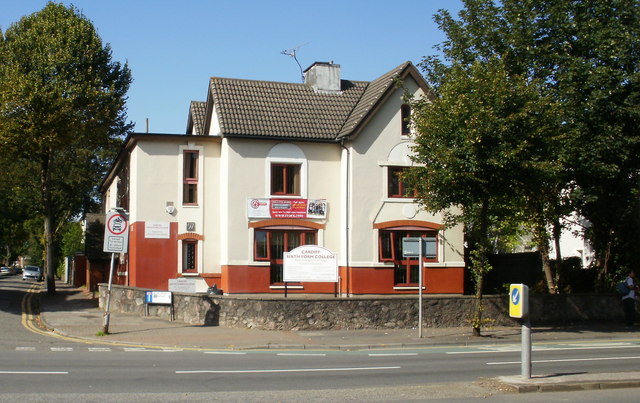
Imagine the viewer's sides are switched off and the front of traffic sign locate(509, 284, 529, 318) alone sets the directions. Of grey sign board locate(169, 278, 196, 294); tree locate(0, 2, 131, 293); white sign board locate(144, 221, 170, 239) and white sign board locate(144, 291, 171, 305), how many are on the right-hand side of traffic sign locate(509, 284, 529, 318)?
4

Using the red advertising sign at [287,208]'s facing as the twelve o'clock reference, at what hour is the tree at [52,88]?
The tree is roughly at 4 o'clock from the red advertising sign.

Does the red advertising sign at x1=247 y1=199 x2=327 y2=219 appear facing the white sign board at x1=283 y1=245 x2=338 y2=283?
yes

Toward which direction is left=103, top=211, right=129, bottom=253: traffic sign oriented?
toward the camera

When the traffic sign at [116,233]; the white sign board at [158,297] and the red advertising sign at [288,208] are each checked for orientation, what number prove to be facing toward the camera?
3

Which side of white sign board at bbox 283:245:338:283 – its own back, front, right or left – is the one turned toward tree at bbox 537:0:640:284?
left

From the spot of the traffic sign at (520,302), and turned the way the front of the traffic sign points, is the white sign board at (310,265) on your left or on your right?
on your right

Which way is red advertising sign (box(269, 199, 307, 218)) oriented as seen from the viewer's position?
toward the camera

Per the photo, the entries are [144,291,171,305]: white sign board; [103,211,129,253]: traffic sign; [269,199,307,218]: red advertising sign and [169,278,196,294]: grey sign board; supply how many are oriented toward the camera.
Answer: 4

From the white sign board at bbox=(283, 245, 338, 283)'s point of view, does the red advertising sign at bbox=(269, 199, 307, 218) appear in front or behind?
behind

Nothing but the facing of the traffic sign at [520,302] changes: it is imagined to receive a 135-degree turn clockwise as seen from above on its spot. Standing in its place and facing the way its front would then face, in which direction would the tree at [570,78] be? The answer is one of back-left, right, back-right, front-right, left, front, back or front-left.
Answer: front

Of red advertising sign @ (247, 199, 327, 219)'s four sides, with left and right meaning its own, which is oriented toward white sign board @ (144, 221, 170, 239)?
right

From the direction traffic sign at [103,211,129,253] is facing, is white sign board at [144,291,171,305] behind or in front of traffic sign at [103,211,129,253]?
behind

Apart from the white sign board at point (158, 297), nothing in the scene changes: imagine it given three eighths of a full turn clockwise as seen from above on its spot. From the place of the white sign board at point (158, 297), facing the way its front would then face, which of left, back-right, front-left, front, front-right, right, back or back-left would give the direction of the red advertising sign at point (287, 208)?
right

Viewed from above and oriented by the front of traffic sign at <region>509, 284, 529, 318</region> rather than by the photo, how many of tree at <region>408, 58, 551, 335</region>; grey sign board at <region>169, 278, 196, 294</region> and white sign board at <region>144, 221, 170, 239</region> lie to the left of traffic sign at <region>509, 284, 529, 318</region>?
0

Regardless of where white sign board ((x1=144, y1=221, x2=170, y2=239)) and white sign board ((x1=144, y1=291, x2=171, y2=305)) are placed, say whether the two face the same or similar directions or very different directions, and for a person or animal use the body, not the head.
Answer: same or similar directions
